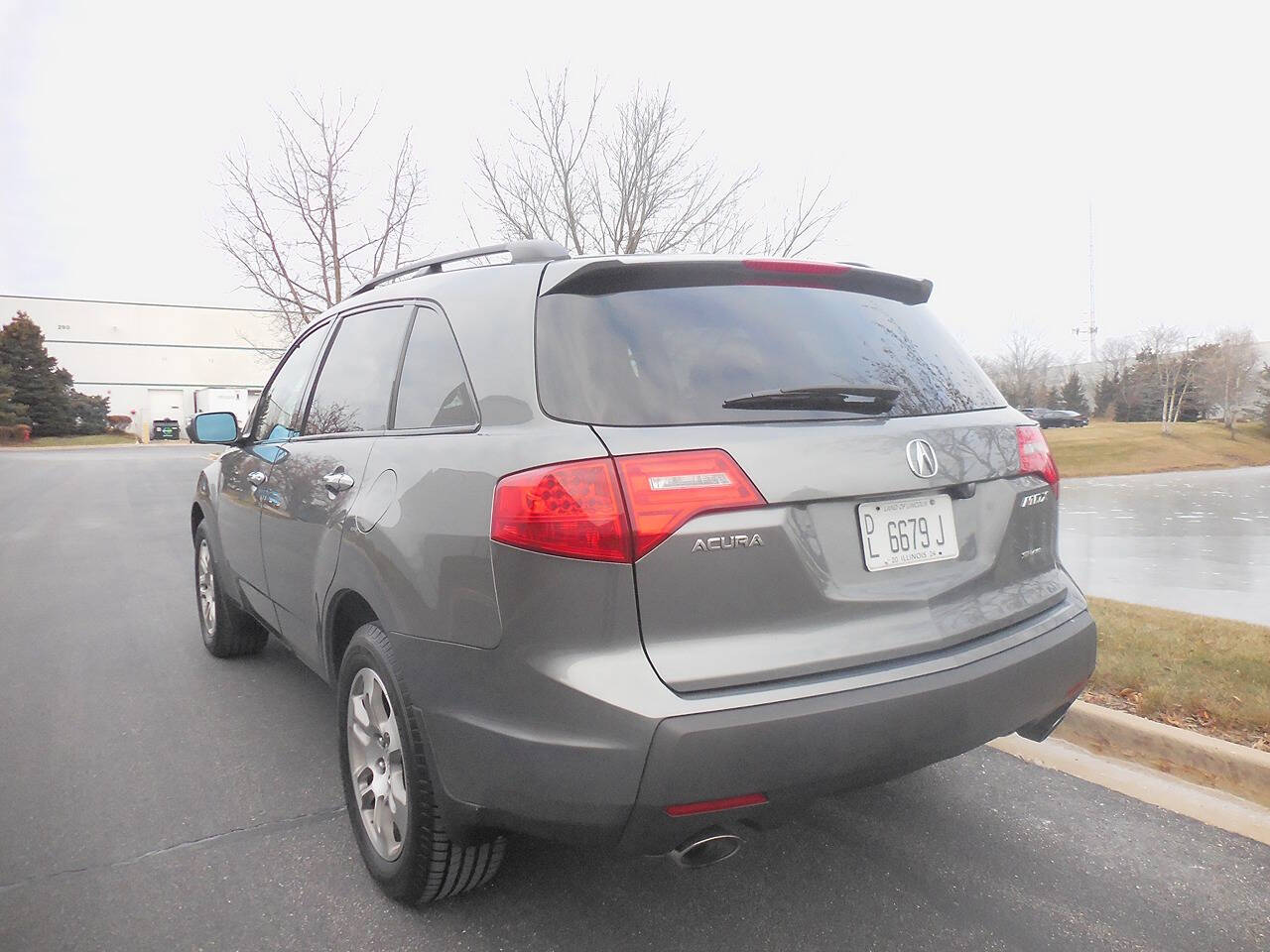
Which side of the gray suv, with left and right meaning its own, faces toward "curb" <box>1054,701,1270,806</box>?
right

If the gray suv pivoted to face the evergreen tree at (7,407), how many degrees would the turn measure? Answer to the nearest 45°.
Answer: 0° — it already faces it

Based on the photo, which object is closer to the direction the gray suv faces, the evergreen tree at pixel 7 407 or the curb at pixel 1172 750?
the evergreen tree

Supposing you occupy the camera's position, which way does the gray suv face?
facing away from the viewer and to the left of the viewer
